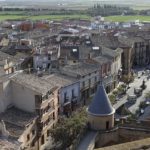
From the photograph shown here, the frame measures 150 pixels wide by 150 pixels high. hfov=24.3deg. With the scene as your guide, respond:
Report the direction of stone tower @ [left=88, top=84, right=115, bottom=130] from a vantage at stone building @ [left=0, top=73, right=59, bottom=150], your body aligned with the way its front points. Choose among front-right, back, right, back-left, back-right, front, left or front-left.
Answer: front

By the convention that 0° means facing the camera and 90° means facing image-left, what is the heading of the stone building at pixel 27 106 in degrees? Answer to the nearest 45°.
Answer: approximately 315°
